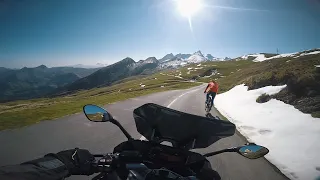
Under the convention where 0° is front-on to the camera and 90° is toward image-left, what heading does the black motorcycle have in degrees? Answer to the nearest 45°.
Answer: approximately 180°
